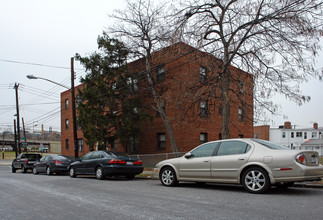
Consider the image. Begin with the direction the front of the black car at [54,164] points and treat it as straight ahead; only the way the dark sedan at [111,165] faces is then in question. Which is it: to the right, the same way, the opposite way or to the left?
the same way

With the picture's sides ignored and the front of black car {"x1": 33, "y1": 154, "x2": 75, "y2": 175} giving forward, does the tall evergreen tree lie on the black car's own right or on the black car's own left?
on the black car's own right

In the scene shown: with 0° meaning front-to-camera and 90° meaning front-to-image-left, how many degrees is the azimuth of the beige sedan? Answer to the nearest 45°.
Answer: approximately 135°

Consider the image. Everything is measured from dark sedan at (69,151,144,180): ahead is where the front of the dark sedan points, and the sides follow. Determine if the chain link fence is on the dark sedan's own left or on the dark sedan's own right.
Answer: on the dark sedan's own right

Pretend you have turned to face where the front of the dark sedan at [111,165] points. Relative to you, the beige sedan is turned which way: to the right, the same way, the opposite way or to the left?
the same way

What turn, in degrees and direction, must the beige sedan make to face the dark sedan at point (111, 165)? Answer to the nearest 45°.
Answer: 0° — it already faces it

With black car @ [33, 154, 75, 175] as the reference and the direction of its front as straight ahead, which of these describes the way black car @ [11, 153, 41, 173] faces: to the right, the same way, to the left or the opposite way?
the same way

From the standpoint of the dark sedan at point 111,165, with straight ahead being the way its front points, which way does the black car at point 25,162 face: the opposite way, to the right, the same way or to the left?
the same way

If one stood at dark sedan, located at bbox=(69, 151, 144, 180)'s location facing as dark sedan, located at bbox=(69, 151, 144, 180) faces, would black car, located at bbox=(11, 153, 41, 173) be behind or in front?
in front

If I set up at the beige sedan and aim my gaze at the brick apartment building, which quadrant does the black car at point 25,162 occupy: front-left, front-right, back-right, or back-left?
front-left

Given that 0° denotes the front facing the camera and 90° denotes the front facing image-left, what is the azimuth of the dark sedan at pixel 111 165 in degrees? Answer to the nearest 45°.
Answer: approximately 135°

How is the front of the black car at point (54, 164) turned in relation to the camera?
facing away from the viewer and to the left of the viewer

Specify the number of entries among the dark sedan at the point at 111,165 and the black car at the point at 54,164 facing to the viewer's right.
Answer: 0

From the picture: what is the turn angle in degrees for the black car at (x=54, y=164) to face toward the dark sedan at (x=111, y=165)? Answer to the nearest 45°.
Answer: approximately 135° to its left
